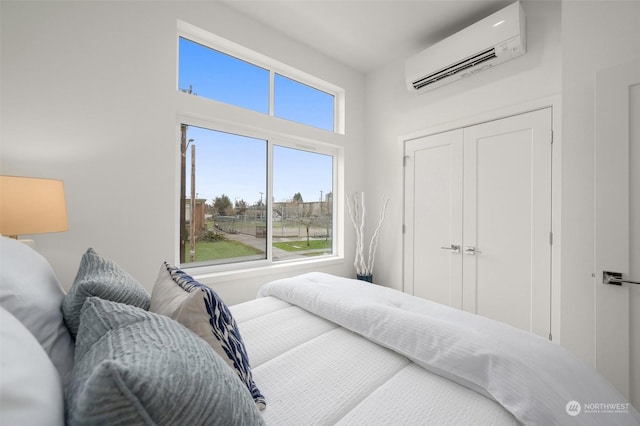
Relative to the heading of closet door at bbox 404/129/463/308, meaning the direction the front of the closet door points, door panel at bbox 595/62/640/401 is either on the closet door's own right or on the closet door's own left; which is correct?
on the closet door's own left

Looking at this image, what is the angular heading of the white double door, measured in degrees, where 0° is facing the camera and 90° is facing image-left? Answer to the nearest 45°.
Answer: approximately 45°

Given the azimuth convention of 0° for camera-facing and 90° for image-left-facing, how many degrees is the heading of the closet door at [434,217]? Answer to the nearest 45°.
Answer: approximately 45°

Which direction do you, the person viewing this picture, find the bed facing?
facing away from the viewer and to the right of the viewer
